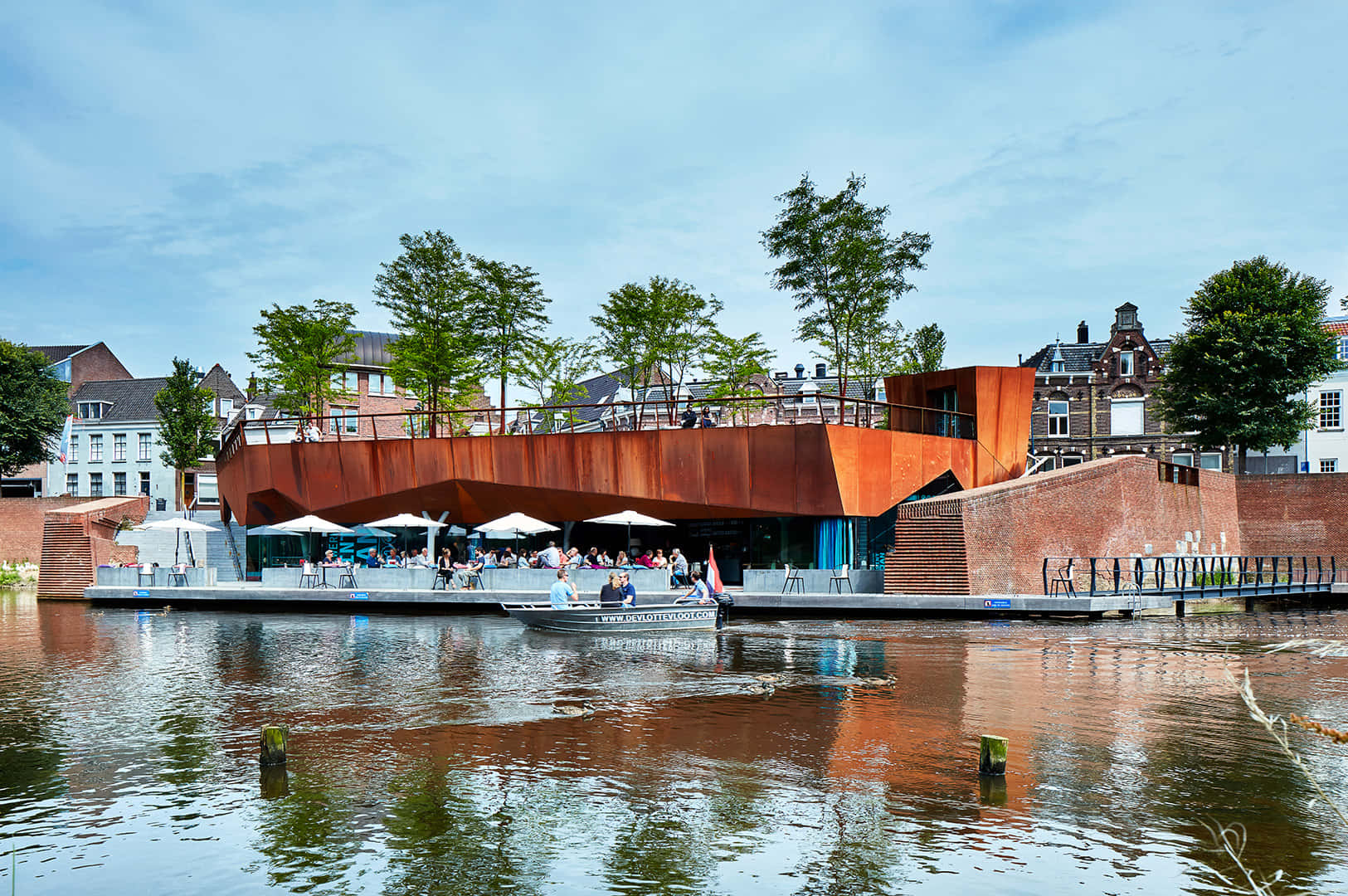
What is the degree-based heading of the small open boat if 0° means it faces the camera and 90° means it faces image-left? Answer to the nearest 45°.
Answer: approximately 90°

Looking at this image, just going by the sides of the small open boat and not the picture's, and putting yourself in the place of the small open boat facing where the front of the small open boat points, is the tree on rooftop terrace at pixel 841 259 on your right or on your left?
on your right

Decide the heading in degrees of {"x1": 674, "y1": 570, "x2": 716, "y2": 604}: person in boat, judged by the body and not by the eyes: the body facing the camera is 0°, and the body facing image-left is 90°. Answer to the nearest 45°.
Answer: approximately 90°

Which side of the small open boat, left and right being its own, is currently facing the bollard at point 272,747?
left

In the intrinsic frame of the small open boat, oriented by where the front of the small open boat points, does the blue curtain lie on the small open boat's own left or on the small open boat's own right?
on the small open boat's own right

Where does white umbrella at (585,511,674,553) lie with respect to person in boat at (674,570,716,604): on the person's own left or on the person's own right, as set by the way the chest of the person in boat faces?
on the person's own right

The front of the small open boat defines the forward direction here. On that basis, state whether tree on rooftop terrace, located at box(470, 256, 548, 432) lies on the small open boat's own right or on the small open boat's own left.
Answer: on the small open boat's own right

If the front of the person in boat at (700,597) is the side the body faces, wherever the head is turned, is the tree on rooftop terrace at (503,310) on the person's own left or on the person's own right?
on the person's own right
